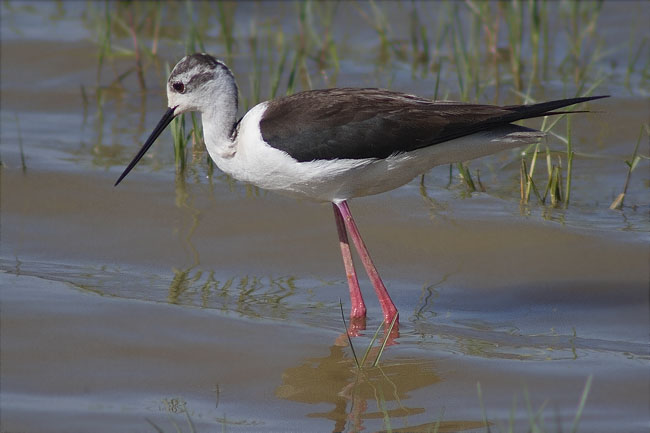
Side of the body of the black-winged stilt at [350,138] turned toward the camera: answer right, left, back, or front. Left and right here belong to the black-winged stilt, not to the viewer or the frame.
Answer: left
